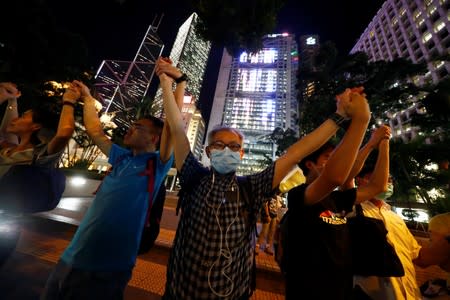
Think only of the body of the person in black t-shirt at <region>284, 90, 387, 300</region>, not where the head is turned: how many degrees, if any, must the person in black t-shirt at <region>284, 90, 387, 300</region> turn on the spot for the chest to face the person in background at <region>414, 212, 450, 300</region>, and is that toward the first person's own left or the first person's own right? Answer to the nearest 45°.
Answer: approximately 90° to the first person's own left

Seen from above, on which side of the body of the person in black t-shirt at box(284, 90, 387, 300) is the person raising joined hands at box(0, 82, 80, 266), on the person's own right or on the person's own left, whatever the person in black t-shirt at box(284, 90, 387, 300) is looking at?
on the person's own right

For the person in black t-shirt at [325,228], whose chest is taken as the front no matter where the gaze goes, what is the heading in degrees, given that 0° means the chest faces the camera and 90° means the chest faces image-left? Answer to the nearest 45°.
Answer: approximately 315°

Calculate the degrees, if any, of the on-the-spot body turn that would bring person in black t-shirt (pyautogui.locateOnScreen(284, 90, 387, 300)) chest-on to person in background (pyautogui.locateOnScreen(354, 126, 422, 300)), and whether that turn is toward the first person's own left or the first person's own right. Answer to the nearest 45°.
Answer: approximately 90° to the first person's own left
